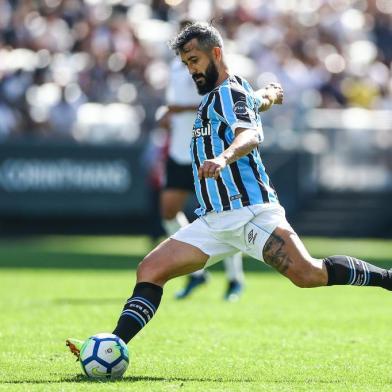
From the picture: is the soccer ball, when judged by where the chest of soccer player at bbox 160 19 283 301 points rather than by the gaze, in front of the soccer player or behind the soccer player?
in front

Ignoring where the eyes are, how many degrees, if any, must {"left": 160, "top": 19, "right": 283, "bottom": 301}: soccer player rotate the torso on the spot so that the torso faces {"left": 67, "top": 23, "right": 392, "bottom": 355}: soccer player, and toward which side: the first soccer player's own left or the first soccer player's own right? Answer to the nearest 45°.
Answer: approximately 45° to the first soccer player's own left

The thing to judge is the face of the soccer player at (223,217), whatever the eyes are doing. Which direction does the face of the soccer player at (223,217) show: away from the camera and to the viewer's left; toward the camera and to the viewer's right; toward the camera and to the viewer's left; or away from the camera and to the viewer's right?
toward the camera and to the viewer's left

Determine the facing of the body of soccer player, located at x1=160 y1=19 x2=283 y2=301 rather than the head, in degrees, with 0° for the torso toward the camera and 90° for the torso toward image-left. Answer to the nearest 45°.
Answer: approximately 45°
